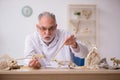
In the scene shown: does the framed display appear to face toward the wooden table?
yes

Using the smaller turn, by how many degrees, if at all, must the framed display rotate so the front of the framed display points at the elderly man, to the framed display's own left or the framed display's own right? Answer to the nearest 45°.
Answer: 0° — it already faces them

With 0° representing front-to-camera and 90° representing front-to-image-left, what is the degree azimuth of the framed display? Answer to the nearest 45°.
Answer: approximately 0°

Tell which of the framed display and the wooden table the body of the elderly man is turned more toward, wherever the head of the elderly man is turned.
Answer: the wooden table

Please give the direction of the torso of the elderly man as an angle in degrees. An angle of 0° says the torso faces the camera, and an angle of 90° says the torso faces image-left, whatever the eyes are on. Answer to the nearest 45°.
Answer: approximately 0°

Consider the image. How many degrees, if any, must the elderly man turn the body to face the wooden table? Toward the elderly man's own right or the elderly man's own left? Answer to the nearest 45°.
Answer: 0° — they already face it

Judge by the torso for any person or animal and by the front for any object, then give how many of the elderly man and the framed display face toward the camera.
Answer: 2
